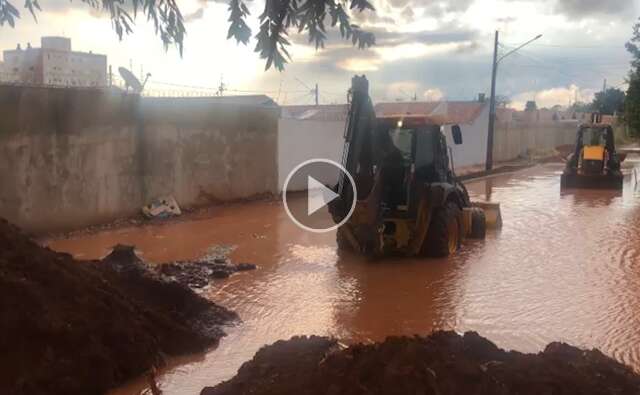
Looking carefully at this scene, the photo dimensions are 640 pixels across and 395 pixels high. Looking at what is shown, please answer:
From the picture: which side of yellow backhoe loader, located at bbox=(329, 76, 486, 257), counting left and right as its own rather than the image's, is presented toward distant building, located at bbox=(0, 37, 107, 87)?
left

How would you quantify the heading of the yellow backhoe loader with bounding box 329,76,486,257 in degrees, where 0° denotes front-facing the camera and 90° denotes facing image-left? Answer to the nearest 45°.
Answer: approximately 225°
